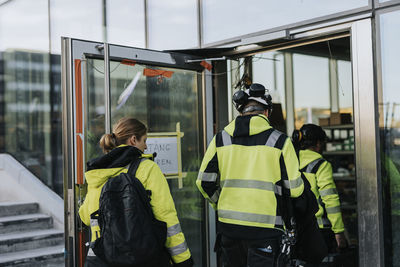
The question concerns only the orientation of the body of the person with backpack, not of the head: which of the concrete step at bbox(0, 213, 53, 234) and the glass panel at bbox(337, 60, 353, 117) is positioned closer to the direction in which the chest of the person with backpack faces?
the glass panel

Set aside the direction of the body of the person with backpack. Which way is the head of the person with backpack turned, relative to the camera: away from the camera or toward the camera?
away from the camera

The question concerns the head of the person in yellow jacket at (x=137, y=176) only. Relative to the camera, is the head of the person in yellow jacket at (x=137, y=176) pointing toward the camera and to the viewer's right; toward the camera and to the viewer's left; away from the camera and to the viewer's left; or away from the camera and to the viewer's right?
away from the camera and to the viewer's right

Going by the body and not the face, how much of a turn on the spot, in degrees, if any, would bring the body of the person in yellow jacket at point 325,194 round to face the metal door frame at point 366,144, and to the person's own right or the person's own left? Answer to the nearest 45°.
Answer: approximately 90° to the person's own right

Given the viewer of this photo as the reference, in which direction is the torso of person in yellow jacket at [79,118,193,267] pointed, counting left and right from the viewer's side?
facing away from the viewer and to the right of the viewer

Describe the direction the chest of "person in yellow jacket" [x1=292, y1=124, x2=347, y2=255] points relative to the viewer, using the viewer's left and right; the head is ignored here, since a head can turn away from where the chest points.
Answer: facing away from the viewer and to the right of the viewer

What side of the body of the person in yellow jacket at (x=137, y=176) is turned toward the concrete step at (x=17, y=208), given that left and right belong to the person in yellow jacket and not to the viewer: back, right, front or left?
left

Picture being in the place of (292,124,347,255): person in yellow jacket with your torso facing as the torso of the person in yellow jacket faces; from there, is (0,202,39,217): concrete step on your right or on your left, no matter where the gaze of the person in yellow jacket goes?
on your left

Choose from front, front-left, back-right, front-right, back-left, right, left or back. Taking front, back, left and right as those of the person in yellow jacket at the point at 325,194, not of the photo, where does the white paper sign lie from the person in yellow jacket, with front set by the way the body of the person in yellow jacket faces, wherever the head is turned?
back-left

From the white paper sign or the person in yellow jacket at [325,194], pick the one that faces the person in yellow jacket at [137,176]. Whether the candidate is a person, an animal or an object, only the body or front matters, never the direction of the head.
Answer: the white paper sign

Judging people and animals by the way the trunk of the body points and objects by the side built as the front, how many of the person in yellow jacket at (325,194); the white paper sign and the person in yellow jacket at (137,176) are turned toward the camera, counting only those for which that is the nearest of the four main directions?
1

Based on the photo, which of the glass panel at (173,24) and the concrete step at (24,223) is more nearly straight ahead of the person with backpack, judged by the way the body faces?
the glass panel
